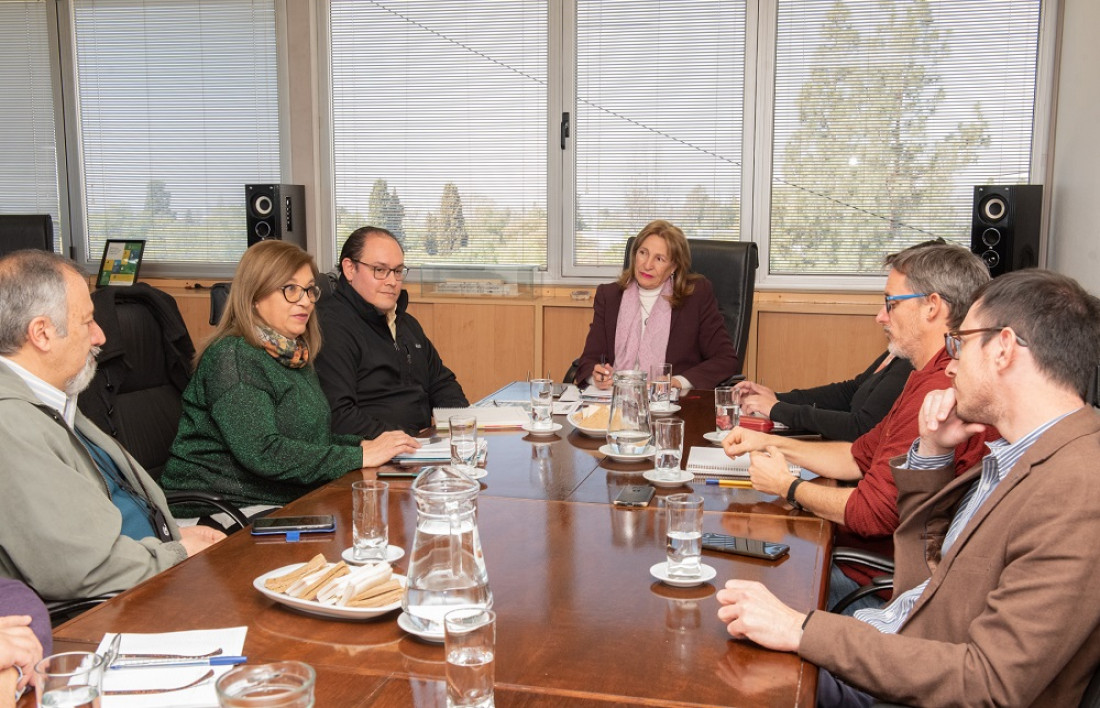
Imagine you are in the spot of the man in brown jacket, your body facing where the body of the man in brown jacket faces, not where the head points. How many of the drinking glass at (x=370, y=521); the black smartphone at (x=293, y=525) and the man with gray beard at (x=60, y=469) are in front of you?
3

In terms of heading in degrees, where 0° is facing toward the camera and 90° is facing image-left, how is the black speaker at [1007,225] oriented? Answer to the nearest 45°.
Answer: approximately 45°

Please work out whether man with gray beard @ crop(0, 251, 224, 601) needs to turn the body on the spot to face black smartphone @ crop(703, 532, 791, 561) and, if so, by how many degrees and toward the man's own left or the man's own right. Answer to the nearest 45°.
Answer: approximately 45° to the man's own right

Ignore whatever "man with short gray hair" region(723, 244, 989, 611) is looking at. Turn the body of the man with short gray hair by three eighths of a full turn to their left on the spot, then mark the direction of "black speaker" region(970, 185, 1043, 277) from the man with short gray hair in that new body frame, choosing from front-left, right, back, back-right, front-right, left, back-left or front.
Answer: back-left

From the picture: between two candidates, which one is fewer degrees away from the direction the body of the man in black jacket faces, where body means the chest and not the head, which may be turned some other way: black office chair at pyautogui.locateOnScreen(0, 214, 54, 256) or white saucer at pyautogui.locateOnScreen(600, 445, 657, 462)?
the white saucer

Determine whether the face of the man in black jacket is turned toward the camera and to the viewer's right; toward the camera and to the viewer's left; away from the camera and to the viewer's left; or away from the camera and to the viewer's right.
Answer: toward the camera and to the viewer's right

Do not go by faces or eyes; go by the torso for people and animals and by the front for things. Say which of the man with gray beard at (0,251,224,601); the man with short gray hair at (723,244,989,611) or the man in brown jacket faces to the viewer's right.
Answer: the man with gray beard

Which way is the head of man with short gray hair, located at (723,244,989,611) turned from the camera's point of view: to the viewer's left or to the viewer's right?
to the viewer's left

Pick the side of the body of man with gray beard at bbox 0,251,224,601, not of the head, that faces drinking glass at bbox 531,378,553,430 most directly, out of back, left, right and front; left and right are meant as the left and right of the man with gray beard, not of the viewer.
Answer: front

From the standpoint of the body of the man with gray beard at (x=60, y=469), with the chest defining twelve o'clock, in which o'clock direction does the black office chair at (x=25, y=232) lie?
The black office chair is roughly at 9 o'clock from the man with gray beard.

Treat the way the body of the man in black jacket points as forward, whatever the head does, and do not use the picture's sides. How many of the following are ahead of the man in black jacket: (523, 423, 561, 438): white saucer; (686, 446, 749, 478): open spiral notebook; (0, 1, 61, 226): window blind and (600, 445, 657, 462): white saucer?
3

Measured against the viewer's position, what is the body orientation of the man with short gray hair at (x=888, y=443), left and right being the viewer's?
facing to the left of the viewer

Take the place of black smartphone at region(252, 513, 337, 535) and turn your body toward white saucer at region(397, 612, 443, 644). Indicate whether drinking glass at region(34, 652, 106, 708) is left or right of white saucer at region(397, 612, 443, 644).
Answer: right

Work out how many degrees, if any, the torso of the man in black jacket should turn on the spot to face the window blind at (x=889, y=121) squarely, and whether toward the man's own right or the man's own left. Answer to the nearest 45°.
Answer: approximately 90° to the man's own left

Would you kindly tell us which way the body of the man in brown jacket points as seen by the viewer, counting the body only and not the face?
to the viewer's left

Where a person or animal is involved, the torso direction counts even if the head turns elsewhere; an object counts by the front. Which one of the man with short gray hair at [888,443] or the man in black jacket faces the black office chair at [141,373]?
the man with short gray hair

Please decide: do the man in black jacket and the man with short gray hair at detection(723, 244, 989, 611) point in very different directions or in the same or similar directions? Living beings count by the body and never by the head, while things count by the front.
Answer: very different directions
